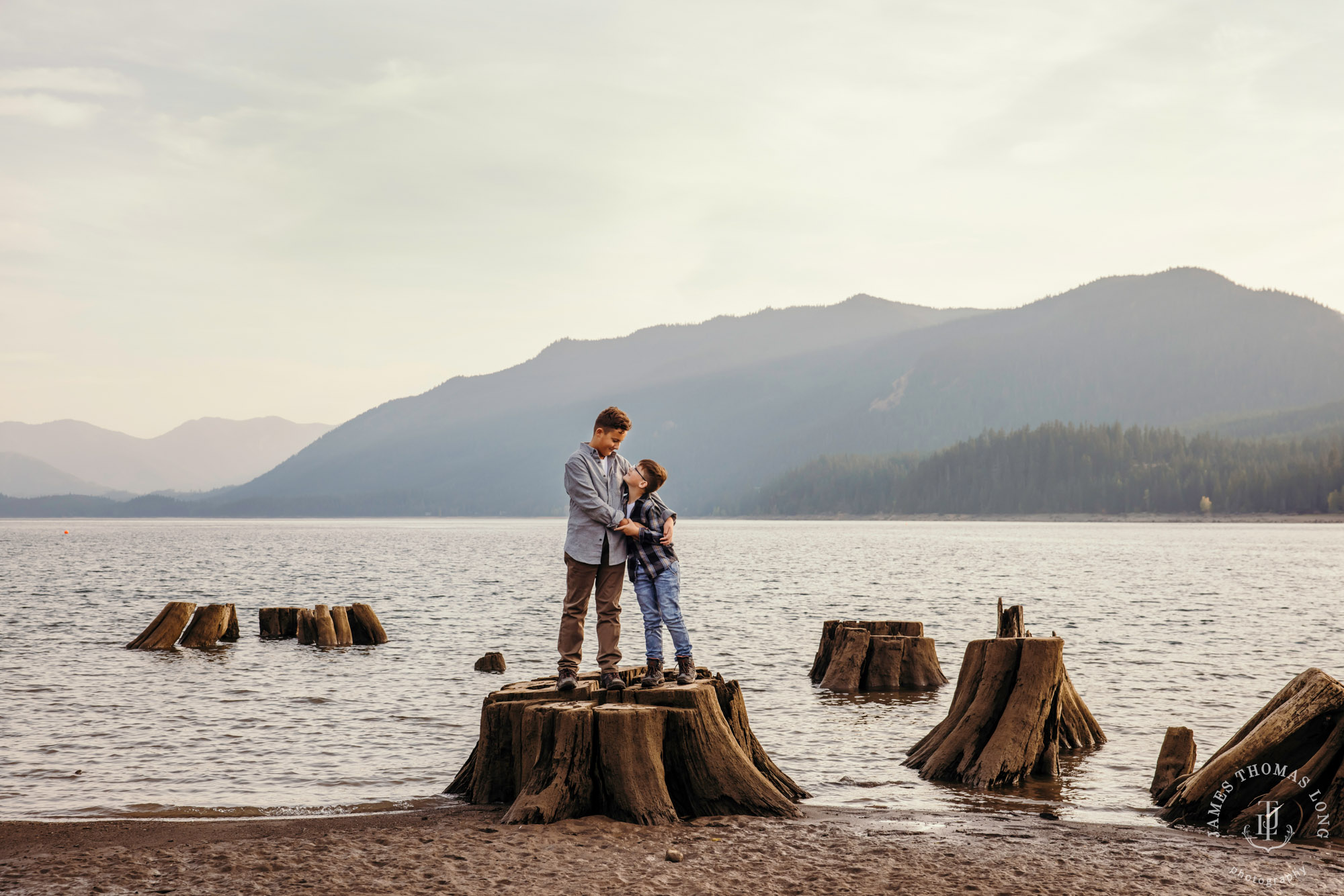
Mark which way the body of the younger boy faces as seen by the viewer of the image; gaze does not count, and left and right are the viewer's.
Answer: facing the viewer and to the left of the viewer

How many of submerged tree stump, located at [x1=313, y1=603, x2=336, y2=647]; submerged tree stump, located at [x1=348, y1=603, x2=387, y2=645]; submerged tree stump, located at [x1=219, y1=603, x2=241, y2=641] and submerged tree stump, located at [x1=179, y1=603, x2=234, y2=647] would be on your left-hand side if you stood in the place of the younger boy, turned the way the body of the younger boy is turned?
0

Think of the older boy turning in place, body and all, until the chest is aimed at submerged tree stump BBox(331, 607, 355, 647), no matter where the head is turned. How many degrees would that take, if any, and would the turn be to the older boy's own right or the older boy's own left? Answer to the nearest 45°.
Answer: approximately 135° to the older boy's own left

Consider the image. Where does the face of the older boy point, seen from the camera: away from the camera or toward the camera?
toward the camera

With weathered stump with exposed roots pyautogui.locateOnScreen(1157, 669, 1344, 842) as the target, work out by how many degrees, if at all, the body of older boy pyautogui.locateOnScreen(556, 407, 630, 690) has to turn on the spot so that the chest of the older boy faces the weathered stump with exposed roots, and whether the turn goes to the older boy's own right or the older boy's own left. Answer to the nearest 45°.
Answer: approximately 45° to the older boy's own left

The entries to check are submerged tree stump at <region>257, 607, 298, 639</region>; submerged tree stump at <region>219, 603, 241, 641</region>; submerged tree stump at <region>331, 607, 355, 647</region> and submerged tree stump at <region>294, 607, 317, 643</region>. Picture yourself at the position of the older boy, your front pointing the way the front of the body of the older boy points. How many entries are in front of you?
0

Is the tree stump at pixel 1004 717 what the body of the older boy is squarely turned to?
no

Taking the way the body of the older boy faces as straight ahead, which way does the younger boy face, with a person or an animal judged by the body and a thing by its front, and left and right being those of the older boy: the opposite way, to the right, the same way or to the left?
to the right

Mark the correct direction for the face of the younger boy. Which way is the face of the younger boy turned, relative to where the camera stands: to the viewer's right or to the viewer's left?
to the viewer's left

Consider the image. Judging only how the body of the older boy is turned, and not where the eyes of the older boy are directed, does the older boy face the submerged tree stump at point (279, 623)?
no

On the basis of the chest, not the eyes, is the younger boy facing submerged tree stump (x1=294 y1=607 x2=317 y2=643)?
no

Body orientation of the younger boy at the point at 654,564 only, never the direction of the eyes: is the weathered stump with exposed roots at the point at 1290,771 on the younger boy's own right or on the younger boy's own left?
on the younger boy's own left

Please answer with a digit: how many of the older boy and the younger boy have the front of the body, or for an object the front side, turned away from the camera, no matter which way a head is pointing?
0

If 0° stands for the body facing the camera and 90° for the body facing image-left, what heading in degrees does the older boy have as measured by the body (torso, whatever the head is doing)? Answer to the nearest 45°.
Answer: approximately 315°

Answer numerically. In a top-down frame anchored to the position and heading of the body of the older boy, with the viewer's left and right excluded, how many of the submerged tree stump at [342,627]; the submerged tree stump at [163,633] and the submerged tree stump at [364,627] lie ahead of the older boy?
0
